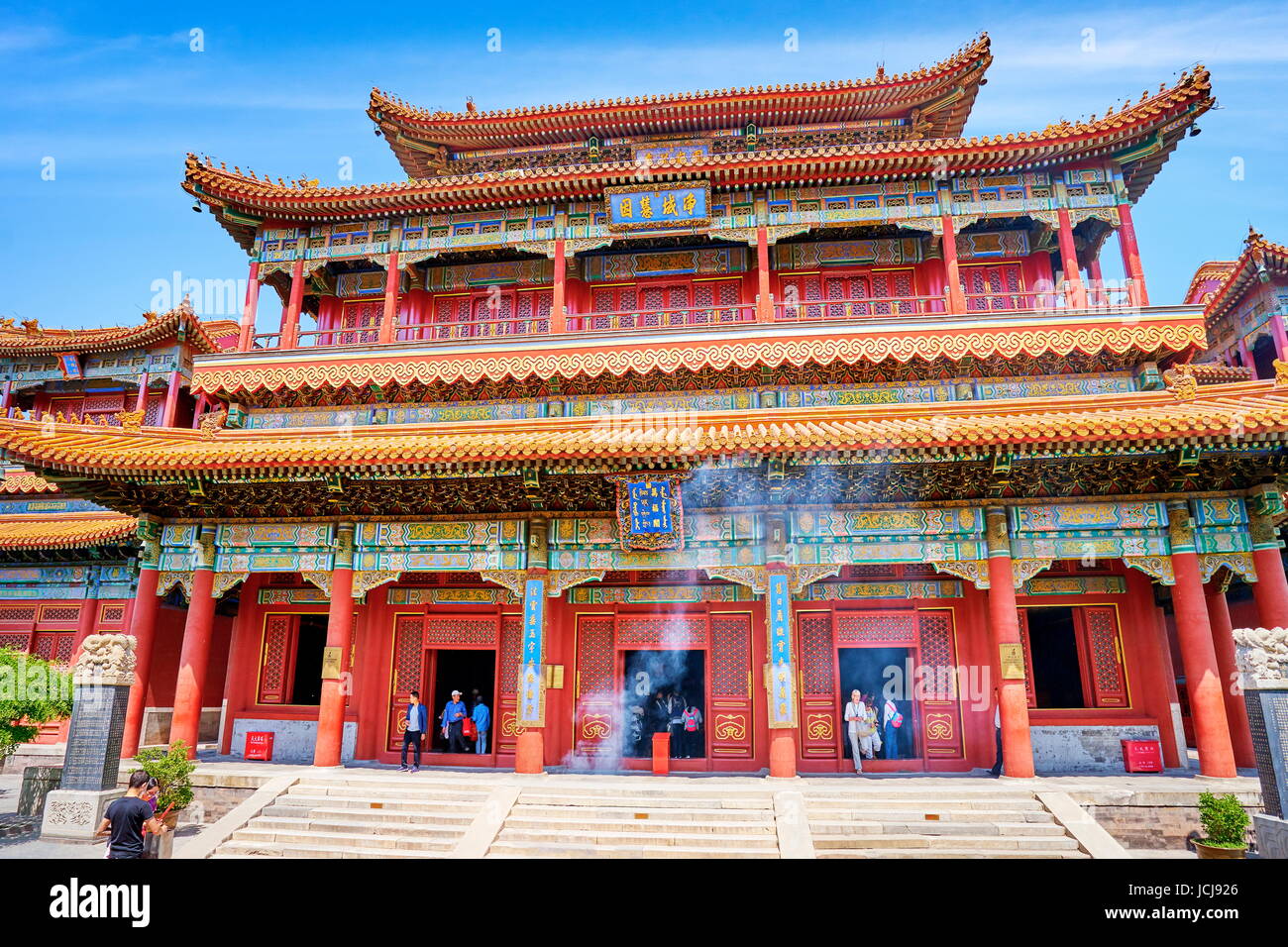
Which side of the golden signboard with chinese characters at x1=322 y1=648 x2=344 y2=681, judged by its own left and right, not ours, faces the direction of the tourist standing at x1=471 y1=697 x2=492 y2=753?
left

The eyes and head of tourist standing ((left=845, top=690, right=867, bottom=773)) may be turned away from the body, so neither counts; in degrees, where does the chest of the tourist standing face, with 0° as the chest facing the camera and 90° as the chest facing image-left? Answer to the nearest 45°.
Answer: approximately 0°

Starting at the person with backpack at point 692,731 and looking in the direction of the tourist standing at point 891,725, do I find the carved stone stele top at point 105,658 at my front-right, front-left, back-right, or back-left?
back-right

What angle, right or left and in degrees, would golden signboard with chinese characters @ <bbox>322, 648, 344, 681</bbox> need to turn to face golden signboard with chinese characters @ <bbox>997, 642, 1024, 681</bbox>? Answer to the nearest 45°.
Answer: approximately 45° to its left

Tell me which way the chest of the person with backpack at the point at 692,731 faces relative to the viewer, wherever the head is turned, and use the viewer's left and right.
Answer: facing away from the viewer

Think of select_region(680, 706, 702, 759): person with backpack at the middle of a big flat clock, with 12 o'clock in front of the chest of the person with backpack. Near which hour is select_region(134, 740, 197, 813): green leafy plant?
The green leafy plant is roughly at 8 o'clock from the person with backpack.

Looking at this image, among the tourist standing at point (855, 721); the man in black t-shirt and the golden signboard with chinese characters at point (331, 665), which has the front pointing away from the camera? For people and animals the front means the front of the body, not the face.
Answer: the man in black t-shirt

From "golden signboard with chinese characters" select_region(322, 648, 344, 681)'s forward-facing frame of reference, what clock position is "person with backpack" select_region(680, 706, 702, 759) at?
The person with backpack is roughly at 9 o'clock from the golden signboard with chinese characters.

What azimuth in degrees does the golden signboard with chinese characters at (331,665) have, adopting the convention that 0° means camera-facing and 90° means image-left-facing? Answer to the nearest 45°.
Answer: approximately 0°

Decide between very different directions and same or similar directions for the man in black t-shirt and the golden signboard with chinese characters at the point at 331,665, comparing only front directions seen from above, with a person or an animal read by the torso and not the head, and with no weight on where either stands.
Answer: very different directions

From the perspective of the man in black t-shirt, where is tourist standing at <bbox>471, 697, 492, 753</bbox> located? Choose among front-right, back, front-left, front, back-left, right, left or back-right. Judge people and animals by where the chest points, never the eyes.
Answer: front-right
